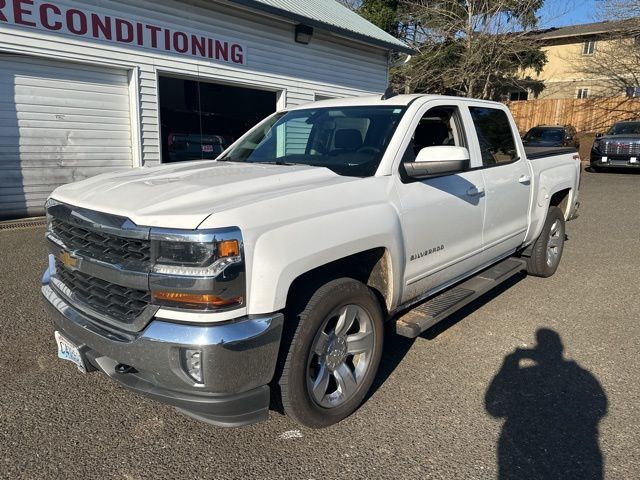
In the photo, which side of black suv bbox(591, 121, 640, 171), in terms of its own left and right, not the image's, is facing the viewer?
front

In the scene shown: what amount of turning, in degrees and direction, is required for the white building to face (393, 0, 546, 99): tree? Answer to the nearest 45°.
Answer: approximately 90° to its left

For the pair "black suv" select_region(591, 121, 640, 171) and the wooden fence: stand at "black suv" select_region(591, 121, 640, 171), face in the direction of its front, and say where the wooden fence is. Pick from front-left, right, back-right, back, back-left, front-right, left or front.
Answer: back

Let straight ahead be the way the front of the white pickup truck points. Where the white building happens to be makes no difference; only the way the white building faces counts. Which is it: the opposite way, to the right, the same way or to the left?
to the left

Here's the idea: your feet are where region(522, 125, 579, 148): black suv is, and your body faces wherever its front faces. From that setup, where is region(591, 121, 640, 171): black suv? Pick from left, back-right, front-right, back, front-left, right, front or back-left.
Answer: left

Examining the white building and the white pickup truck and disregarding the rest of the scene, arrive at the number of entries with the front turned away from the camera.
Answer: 0

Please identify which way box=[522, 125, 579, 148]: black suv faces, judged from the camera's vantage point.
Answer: facing the viewer and to the left of the viewer

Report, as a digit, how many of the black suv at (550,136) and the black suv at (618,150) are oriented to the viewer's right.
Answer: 0

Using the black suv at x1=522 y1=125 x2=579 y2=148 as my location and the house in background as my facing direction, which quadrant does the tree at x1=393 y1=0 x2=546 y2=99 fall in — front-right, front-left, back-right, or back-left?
front-left

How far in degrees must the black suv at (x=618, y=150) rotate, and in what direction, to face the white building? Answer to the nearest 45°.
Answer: approximately 45° to its right

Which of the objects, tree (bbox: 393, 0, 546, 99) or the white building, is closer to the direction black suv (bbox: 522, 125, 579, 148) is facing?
the white building

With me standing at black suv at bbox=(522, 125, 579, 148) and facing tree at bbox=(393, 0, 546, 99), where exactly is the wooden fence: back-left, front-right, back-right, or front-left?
front-right

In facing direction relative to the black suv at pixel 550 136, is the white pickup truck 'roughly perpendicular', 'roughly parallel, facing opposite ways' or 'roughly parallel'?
roughly parallel

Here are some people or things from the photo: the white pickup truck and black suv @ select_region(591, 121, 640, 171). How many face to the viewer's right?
0
